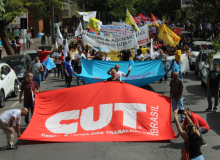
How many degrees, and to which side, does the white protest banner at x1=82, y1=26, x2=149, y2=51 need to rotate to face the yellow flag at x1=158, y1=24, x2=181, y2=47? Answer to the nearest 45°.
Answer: approximately 90° to its left

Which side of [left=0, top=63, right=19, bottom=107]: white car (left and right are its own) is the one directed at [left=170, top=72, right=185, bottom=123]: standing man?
left

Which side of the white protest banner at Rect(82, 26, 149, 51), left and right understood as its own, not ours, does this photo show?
front

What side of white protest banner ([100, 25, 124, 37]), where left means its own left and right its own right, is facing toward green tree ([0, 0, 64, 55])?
right

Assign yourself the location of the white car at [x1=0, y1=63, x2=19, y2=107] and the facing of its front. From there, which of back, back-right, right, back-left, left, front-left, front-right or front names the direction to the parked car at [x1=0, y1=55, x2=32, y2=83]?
back-right

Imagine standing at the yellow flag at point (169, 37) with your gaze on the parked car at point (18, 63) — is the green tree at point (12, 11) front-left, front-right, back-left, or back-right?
front-right

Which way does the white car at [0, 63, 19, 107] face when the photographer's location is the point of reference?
facing the viewer and to the left of the viewer

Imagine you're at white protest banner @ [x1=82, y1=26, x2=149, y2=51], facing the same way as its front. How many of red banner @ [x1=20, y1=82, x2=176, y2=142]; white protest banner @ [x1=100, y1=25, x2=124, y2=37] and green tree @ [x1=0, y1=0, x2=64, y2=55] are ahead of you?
1

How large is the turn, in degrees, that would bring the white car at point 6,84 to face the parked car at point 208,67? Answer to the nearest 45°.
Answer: approximately 135° to its left

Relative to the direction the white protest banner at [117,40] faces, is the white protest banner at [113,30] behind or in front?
behind

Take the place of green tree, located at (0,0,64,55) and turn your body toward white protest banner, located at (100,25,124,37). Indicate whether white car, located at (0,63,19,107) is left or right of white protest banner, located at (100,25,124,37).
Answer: right

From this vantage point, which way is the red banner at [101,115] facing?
toward the camera
